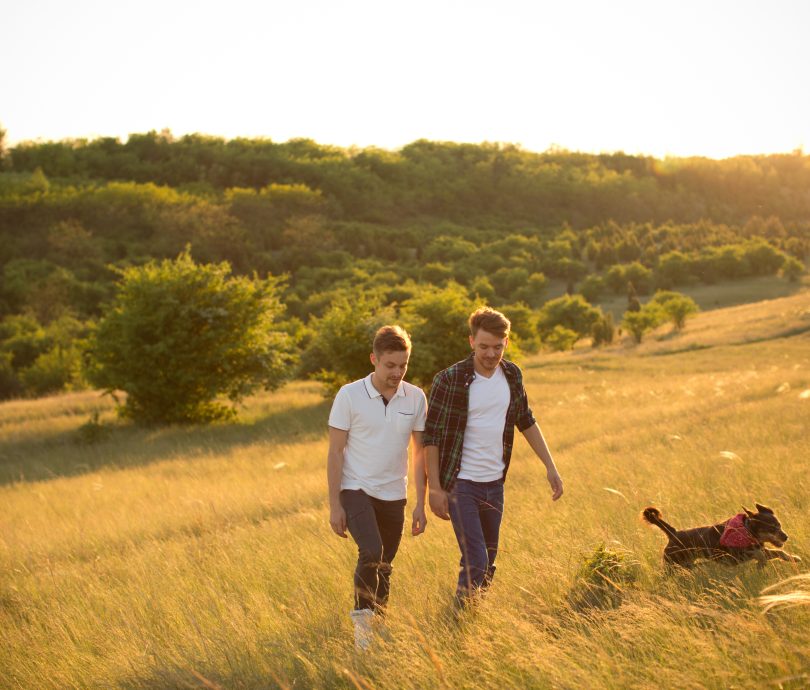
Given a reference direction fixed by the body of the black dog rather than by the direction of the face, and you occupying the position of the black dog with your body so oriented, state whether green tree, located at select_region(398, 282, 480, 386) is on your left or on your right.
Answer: on your left

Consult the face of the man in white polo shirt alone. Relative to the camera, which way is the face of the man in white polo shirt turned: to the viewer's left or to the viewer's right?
to the viewer's right

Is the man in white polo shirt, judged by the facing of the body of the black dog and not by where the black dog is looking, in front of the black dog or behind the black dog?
behind

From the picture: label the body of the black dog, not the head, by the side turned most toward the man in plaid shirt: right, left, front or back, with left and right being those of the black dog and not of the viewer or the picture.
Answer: back

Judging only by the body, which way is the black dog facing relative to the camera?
to the viewer's right

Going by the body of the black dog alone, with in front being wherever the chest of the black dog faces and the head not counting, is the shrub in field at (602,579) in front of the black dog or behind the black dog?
behind

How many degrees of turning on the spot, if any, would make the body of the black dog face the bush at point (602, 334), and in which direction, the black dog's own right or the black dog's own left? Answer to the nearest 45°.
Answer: approximately 90° to the black dog's own left

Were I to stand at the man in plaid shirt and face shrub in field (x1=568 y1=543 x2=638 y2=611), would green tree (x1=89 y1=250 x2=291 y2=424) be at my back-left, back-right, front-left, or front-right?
back-left
